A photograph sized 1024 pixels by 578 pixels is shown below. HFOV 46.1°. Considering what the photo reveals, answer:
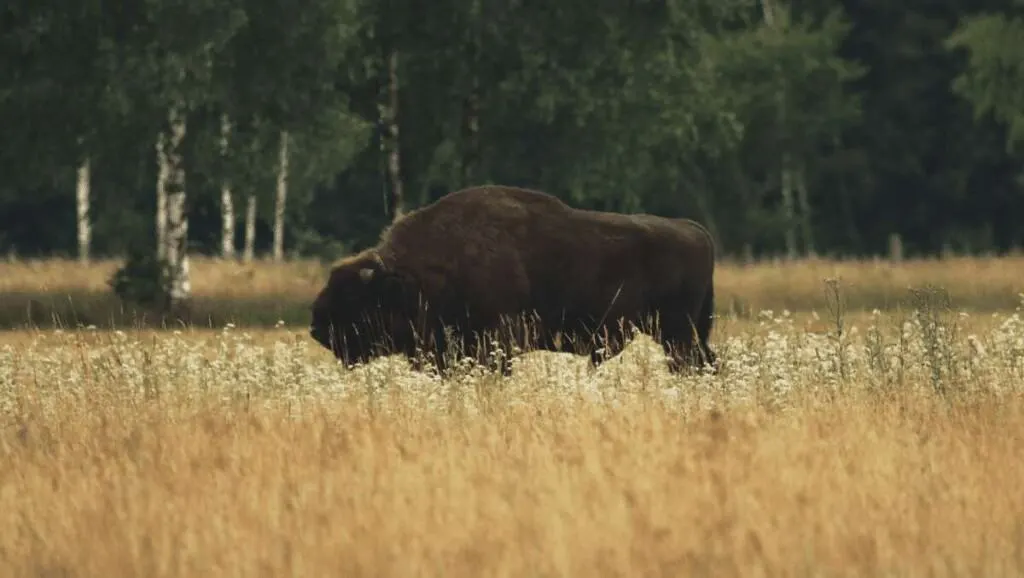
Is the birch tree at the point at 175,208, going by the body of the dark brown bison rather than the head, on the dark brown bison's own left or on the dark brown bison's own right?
on the dark brown bison's own right

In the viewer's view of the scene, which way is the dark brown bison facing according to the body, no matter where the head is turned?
to the viewer's left

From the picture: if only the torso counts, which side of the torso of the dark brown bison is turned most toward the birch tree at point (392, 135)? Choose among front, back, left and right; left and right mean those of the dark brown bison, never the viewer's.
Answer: right
